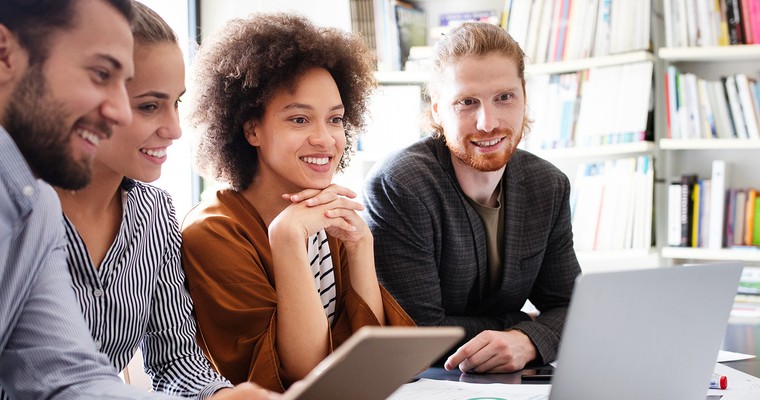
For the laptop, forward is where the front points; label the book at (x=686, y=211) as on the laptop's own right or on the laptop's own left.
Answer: on the laptop's own right

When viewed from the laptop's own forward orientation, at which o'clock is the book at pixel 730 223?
The book is roughly at 2 o'clock from the laptop.

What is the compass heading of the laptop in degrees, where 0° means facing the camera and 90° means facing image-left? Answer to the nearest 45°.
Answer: approximately 135°

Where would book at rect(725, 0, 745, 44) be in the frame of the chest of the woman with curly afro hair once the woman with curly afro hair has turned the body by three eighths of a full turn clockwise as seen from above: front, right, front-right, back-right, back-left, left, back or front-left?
back-right

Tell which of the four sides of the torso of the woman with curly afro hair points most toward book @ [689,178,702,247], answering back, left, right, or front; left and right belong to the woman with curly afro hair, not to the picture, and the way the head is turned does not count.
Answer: left

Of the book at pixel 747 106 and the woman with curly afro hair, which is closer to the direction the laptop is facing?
the woman with curly afro hair

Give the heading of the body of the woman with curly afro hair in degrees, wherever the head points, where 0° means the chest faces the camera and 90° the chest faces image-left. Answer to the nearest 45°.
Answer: approximately 315°

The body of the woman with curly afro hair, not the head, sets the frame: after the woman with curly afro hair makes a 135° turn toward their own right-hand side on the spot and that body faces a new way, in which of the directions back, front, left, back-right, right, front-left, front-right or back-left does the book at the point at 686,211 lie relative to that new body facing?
back-right

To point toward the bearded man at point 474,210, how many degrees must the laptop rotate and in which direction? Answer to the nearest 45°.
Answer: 0° — it already faces them

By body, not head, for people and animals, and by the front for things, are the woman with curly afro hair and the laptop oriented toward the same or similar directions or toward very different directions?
very different directions
